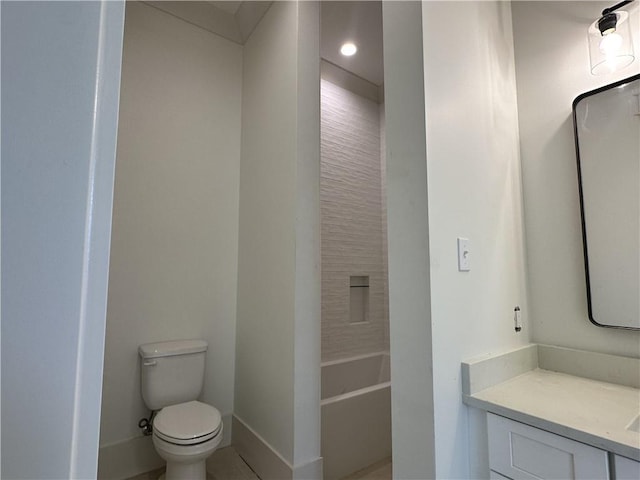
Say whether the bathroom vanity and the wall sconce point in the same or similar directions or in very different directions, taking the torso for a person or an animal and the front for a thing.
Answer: same or similar directions

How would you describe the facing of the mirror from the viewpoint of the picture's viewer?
facing the viewer and to the left of the viewer

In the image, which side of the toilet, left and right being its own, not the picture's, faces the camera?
front

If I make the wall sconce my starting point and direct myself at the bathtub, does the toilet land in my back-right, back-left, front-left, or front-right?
front-left

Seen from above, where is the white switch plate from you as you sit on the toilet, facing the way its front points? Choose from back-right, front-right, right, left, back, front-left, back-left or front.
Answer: front-left
